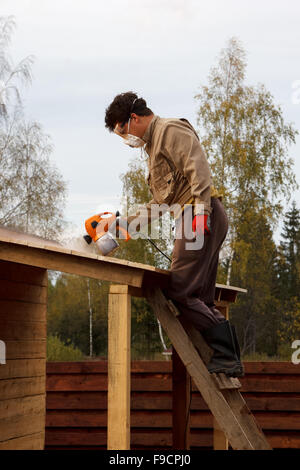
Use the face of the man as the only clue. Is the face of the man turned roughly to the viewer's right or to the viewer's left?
to the viewer's left

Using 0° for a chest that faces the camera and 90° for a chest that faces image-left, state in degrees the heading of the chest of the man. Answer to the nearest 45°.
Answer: approximately 90°
